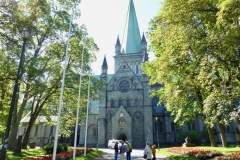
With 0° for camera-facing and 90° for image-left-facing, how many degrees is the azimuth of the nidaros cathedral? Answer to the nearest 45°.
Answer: approximately 0°

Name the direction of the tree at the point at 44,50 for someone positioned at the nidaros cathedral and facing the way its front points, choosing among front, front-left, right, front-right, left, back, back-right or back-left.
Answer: front

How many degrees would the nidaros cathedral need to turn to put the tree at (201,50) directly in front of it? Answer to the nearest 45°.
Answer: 0° — it already faces it
